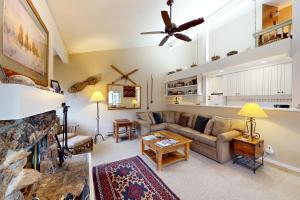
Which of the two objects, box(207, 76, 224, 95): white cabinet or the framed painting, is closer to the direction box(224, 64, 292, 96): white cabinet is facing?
the framed painting

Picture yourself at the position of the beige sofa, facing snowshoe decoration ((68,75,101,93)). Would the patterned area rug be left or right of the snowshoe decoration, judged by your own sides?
left

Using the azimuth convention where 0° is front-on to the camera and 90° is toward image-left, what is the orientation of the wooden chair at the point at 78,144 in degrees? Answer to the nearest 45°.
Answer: approximately 315°

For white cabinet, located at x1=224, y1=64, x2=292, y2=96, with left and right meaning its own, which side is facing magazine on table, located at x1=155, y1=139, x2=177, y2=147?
front

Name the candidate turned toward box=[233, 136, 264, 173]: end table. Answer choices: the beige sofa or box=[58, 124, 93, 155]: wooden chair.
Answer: the wooden chair

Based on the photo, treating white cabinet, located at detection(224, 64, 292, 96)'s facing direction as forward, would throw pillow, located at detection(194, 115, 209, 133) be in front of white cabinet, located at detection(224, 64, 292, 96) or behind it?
in front

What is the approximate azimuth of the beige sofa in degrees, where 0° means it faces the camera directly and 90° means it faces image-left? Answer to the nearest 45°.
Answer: approximately 45°

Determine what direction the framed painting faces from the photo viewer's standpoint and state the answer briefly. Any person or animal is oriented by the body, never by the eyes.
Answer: facing the viewer and to the right of the viewer
